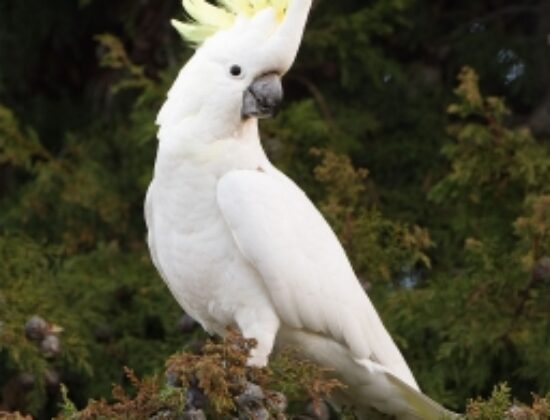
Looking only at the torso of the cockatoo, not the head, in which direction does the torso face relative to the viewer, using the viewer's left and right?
facing the viewer and to the left of the viewer
